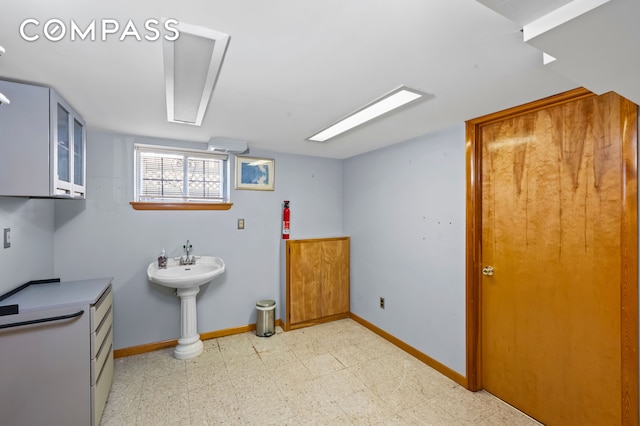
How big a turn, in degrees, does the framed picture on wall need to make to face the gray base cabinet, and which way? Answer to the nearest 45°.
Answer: approximately 45° to its right

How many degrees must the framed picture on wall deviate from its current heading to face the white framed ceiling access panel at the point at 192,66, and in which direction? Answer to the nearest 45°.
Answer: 0° — it already faces it

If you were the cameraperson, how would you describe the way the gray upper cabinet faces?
facing to the right of the viewer

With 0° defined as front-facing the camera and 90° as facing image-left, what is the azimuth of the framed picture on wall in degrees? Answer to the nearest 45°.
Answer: approximately 0°

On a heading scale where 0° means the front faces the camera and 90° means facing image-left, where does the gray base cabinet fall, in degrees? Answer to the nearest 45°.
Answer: approximately 270°

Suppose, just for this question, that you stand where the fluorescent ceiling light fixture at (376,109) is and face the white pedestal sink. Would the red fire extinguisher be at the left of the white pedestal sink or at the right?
right
